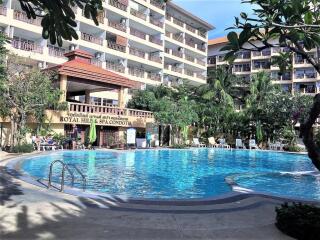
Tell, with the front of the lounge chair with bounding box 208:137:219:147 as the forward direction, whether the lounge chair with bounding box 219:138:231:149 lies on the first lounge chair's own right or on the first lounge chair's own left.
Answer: on the first lounge chair's own left

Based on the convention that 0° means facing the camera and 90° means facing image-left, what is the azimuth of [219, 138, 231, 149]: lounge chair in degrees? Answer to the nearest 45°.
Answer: approximately 315°

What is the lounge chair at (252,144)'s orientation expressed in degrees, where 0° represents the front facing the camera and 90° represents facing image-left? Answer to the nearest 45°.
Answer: approximately 315°

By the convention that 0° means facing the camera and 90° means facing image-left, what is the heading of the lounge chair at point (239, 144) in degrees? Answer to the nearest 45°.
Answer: approximately 315°

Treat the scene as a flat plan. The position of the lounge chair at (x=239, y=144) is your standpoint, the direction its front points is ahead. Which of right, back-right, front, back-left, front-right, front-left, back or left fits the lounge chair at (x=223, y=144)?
back-right

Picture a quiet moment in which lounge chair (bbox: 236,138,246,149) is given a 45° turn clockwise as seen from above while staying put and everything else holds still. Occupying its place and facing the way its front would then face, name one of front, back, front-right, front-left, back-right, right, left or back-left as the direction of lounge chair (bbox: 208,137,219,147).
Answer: right

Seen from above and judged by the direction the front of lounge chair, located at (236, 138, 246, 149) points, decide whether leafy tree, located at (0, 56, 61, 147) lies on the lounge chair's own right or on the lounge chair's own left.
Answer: on the lounge chair's own right

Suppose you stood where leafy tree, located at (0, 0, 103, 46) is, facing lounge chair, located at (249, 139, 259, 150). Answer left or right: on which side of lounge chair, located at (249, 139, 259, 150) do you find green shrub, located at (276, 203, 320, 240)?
right
